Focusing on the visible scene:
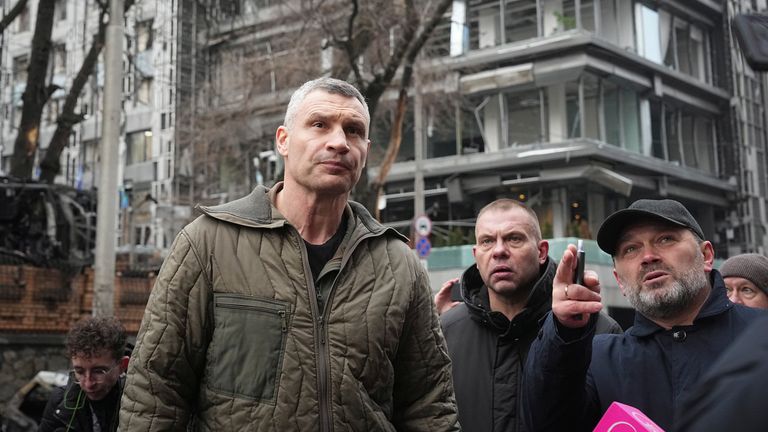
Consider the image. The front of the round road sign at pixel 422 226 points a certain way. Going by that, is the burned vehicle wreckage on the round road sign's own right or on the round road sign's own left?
on the round road sign's own right

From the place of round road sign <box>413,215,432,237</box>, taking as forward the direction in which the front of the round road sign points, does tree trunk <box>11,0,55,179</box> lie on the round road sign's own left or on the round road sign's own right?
on the round road sign's own right

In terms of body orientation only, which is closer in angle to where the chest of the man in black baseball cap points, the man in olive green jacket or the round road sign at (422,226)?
the man in olive green jacket

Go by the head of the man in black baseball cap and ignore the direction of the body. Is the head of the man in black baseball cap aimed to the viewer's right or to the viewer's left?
to the viewer's left

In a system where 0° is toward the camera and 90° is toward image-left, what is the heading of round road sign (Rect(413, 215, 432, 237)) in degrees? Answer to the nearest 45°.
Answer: approximately 0°

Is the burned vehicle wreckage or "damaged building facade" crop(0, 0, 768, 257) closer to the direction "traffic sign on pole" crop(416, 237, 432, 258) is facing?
the burned vehicle wreckage

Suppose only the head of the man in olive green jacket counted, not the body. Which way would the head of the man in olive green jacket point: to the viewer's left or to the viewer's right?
to the viewer's right

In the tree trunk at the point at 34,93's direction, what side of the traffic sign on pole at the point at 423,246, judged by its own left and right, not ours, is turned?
right

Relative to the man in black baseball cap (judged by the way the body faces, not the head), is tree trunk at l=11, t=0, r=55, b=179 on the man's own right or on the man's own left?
on the man's own right
